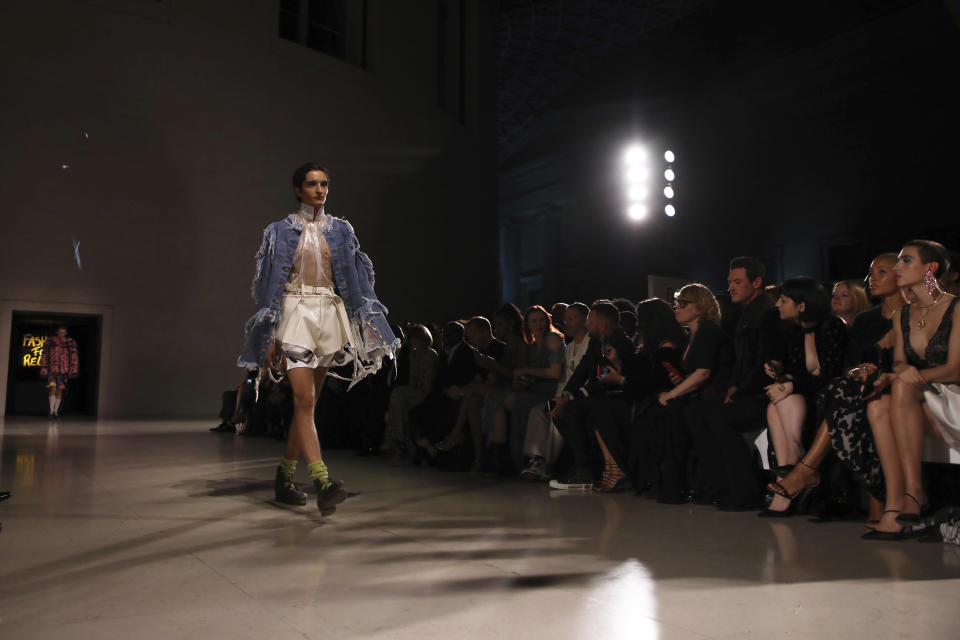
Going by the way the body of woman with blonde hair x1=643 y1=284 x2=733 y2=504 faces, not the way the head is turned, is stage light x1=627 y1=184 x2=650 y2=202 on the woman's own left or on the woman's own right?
on the woman's own right

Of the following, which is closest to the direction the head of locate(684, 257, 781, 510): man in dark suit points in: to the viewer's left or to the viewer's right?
to the viewer's left

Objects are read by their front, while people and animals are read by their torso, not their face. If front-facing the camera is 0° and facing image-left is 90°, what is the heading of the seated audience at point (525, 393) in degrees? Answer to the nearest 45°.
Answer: approximately 45°

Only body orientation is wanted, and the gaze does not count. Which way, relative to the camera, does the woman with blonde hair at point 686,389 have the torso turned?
to the viewer's left

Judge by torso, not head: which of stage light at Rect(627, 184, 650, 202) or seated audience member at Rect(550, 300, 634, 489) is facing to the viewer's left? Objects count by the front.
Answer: the seated audience member

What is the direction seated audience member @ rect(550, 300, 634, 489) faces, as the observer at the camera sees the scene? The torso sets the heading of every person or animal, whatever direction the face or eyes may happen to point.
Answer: facing to the left of the viewer

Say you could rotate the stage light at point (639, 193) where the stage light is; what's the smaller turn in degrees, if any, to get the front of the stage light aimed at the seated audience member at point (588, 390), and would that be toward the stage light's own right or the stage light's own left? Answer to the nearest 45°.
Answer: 0° — it already faces them

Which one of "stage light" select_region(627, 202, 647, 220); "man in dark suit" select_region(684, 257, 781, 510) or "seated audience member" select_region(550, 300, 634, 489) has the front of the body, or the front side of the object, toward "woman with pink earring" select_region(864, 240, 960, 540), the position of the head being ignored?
the stage light
